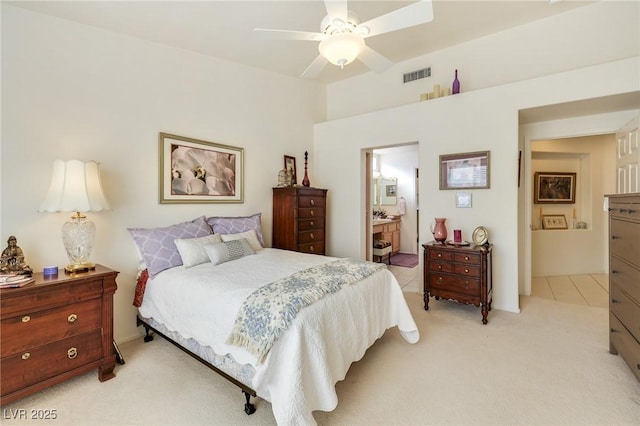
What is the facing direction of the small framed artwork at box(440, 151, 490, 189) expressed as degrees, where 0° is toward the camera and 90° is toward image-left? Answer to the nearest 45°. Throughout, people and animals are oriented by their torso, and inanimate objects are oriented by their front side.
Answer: approximately 45°

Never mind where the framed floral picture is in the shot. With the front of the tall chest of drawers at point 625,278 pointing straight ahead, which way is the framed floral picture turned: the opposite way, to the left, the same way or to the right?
the opposite way

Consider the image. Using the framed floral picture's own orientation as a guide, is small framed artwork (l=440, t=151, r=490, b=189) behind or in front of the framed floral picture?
in front

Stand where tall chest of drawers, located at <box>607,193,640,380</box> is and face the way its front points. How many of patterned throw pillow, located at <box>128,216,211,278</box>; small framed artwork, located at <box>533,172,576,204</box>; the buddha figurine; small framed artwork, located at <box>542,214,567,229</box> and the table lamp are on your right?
2

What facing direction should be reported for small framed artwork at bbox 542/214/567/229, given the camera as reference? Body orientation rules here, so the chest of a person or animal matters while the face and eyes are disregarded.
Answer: facing the viewer

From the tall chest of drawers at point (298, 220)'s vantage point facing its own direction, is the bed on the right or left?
on its right

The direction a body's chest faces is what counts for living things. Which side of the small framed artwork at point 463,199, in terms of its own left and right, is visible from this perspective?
front

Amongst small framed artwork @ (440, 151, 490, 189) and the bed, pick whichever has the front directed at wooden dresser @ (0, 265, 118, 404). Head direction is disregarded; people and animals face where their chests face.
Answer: the small framed artwork

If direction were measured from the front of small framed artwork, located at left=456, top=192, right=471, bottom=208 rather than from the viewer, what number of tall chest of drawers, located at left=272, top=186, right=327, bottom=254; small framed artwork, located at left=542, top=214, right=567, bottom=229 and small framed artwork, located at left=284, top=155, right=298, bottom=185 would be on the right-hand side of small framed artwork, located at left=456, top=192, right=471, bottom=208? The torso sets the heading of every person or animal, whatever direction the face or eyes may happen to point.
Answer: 2

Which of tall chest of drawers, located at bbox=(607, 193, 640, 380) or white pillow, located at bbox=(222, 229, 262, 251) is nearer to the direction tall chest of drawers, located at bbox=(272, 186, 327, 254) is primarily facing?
the tall chest of drawers

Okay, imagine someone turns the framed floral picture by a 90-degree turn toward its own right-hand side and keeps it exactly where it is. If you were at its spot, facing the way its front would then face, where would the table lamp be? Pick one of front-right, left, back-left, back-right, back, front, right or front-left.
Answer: front

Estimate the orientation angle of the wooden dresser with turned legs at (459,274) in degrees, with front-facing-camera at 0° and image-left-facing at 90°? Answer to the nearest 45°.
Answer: approximately 45°

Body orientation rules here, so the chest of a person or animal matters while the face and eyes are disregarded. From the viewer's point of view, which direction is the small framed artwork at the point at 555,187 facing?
toward the camera
